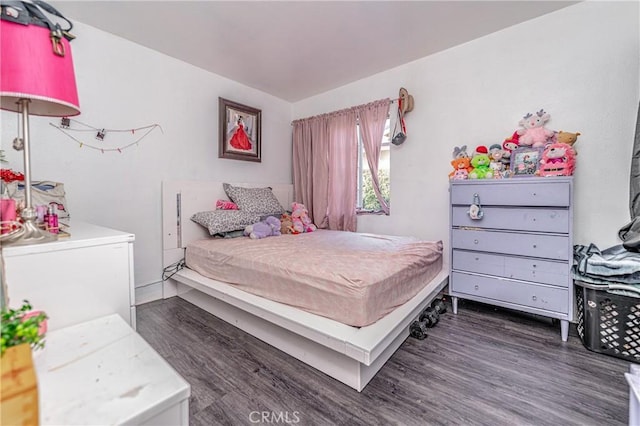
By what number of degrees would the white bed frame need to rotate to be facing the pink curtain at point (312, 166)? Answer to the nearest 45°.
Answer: approximately 135° to its left

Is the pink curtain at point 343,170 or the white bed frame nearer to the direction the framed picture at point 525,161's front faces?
the white bed frame

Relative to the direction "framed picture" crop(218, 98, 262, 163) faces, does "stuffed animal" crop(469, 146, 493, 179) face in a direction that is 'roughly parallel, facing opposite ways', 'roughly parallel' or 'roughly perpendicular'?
roughly perpendicular

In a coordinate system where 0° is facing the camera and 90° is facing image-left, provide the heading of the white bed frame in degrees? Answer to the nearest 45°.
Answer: approximately 315°

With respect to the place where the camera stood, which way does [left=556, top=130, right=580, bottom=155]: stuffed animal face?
facing the viewer and to the left of the viewer

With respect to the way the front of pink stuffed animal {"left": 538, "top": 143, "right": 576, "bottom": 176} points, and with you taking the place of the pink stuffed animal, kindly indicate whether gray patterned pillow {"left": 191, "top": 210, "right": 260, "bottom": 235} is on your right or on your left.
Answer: on your right

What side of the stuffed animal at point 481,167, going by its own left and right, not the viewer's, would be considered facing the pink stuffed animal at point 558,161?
left

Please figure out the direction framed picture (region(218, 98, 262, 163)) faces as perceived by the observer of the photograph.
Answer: facing the viewer and to the right of the viewer

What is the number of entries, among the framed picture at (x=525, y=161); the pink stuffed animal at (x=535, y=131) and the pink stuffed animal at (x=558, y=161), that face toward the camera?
3

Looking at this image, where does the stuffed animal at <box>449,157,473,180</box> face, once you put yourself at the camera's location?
facing the viewer

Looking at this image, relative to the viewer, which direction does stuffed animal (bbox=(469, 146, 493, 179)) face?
toward the camera

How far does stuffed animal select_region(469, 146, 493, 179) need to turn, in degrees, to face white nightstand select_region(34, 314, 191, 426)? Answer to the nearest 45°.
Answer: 0° — it already faces it

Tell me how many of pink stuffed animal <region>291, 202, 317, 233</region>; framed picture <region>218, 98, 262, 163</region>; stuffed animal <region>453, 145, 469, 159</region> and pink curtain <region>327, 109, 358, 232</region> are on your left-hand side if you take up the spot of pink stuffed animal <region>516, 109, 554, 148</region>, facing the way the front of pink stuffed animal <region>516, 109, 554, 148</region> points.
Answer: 0
